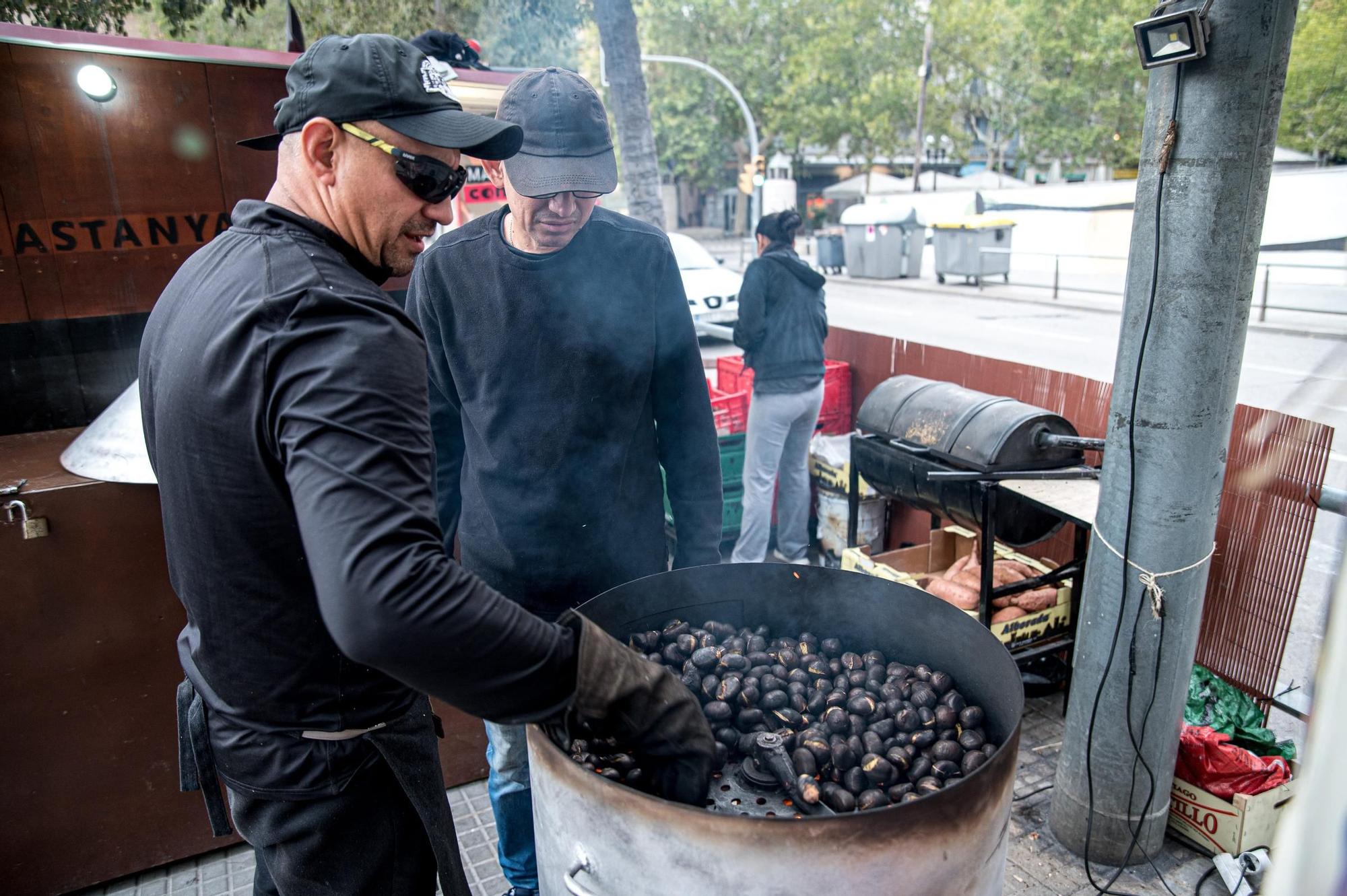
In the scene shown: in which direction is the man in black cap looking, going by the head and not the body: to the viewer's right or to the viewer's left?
to the viewer's right

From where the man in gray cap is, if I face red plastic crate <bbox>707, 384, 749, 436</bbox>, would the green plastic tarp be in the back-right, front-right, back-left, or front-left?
front-right

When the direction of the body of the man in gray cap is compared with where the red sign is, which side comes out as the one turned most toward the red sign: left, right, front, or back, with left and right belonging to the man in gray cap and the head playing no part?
back

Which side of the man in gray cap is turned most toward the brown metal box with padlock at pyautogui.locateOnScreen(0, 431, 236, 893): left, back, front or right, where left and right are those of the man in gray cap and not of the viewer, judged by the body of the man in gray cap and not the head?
right

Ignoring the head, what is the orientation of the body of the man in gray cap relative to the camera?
toward the camera

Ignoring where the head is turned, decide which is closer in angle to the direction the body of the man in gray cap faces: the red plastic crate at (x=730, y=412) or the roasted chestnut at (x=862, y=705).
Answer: the roasted chestnut

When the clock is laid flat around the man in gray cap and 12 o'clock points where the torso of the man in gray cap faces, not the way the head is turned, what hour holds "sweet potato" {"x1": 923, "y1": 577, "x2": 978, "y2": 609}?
The sweet potato is roughly at 8 o'clock from the man in gray cap.
